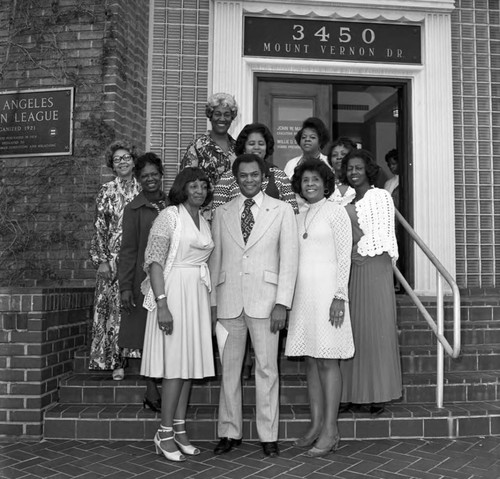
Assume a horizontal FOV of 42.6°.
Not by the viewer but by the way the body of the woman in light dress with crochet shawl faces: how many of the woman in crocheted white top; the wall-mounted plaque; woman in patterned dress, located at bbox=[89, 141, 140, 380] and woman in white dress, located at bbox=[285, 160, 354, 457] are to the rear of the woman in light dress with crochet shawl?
2

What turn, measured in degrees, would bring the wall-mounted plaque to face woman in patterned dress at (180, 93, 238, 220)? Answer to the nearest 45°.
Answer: approximately 45° to its left

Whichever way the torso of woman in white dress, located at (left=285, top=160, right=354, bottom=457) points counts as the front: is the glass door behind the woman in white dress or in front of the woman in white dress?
behind

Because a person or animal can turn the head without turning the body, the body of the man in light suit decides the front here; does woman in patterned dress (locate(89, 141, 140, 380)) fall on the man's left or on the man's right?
on the man's right

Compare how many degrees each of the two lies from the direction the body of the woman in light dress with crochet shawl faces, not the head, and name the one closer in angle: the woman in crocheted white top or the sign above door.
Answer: the woman in crocheted white top

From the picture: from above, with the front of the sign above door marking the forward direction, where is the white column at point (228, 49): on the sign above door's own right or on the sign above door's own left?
on the sign above door's own right

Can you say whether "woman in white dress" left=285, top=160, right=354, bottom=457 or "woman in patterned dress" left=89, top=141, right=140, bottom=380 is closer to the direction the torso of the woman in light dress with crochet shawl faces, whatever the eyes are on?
the woman in white dress

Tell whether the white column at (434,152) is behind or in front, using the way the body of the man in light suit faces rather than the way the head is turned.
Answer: behind
